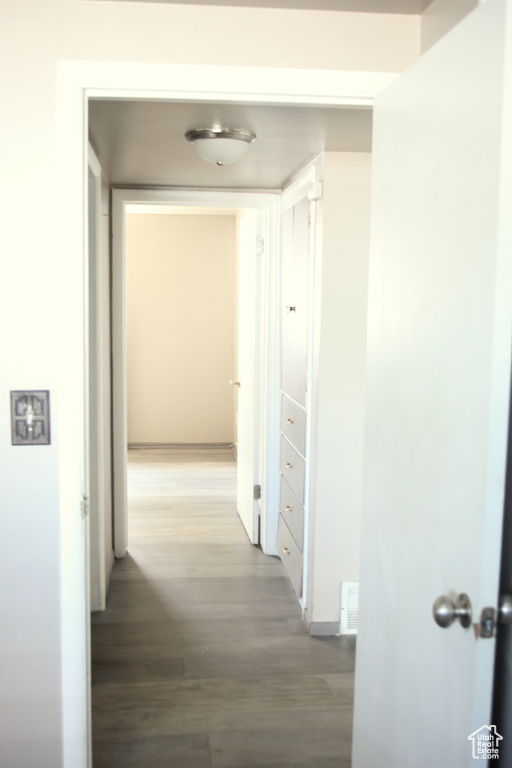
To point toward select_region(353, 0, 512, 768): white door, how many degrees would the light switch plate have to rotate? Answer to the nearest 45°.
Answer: approximately 45° to its left

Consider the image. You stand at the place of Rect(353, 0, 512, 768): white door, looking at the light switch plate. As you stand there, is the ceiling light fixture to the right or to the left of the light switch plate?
right

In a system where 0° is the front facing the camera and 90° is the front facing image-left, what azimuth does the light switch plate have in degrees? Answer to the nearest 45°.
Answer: approximately 0°

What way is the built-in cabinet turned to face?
to the viewer's left

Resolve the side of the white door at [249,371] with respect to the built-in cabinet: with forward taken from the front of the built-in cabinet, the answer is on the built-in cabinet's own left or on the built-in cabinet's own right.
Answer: on the built-in cabinet's own right

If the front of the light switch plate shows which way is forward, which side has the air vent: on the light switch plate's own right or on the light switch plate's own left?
on the light switch plate's own left
